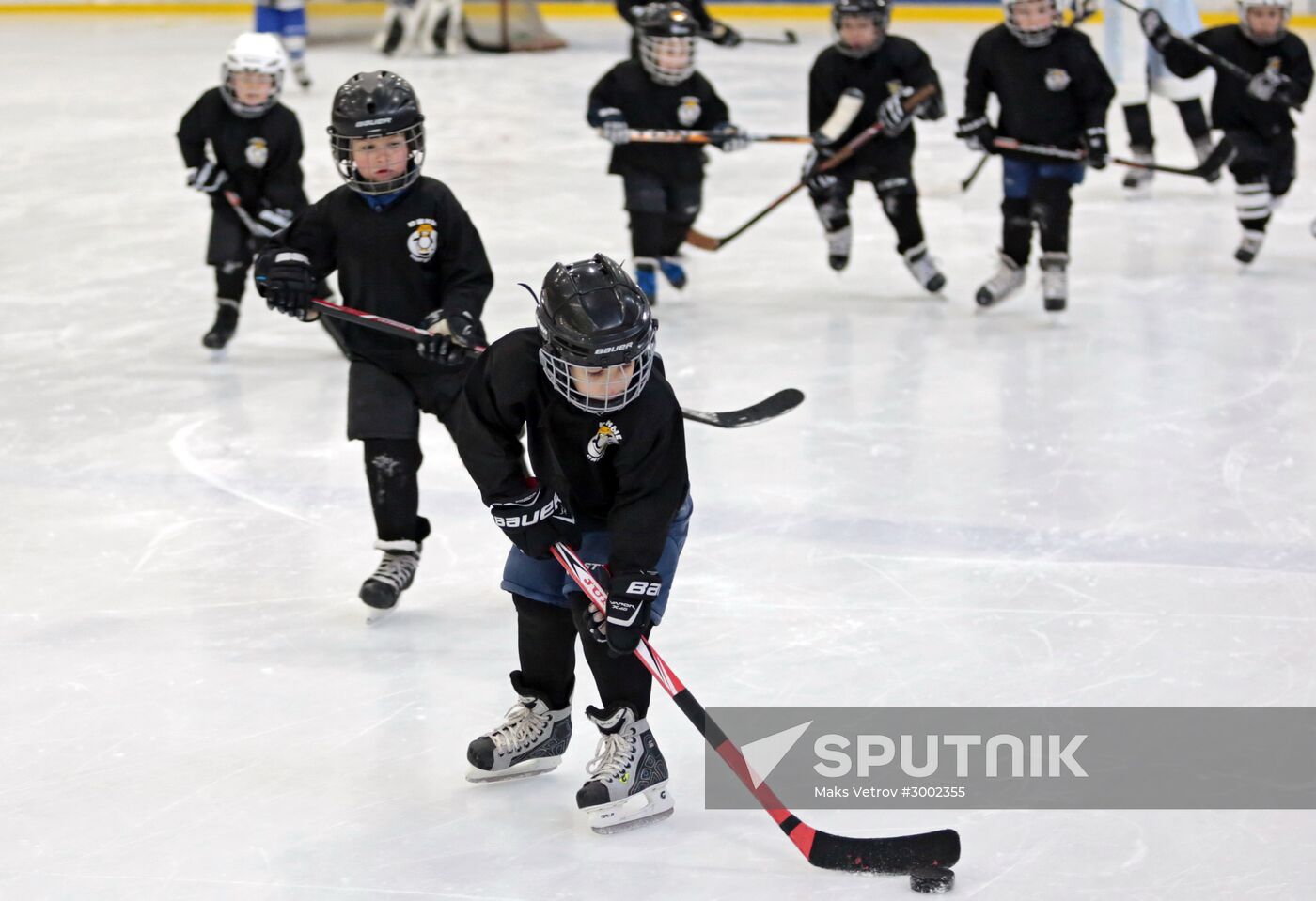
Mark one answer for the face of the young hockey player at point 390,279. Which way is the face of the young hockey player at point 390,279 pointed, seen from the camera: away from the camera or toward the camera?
toward the camera

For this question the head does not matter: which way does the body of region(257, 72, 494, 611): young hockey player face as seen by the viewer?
toward the camera

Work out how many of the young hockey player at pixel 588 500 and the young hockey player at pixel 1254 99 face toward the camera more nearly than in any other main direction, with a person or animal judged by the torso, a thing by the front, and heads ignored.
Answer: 2

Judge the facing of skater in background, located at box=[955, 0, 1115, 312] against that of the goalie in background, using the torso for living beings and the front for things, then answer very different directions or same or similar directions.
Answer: same or similar directions

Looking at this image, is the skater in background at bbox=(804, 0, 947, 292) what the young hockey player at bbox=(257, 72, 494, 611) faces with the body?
no

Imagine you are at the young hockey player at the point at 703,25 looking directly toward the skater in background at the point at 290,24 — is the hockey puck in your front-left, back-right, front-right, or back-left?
back-left

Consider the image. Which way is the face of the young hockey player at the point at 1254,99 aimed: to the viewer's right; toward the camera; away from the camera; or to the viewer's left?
toward the camera

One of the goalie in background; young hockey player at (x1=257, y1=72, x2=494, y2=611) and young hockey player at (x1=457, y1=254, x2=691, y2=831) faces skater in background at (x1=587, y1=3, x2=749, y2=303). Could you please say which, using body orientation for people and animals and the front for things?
the goalie in background

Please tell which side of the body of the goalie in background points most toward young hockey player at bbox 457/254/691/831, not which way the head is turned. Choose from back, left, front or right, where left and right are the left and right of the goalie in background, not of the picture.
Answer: front

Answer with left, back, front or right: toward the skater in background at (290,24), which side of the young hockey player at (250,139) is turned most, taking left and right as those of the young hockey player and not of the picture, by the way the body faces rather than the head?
back

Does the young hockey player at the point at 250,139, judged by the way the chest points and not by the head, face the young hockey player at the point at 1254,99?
no

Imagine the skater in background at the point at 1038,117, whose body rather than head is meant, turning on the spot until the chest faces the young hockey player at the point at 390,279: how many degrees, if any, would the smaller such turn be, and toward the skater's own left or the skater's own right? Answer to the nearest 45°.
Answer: approximately 45° to the skater's own right

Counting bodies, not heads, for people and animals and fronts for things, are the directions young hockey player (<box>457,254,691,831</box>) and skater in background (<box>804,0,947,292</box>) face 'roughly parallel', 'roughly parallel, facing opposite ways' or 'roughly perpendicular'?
roughly parallel

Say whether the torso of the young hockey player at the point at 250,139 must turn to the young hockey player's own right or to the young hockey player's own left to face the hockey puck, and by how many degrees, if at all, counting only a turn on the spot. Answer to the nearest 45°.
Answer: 0° — they already face it

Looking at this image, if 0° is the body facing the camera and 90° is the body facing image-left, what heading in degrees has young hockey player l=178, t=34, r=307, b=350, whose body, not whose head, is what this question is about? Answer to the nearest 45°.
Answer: approximately 0°

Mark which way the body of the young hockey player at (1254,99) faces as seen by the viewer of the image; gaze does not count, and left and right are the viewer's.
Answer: facing the viewer

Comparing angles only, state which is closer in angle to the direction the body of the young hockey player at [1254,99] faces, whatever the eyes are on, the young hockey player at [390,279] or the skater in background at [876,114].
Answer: the young hockey player

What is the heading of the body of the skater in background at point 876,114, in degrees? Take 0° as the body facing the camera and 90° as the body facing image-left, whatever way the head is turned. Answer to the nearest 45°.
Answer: approximately 0°

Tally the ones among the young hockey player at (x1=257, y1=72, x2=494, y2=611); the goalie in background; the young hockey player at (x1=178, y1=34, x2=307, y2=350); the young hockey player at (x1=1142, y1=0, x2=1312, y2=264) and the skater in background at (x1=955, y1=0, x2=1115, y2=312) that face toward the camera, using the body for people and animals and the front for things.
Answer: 5
